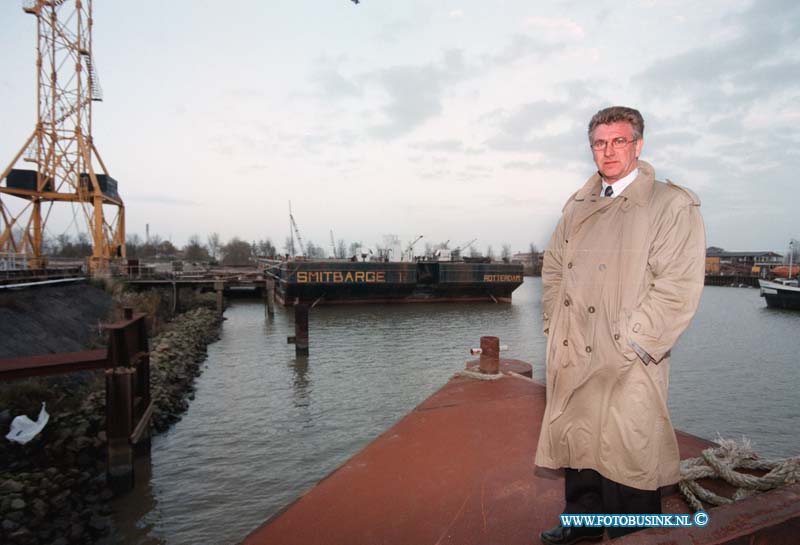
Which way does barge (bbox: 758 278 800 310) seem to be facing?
to the viewer's left

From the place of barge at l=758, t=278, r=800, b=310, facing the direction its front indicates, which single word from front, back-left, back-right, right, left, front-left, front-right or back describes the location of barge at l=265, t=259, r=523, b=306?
front-left

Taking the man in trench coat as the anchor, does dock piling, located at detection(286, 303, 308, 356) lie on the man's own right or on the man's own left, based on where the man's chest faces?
on the man's own right

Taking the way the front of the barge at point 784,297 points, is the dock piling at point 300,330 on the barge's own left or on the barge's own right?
on the barge's own left

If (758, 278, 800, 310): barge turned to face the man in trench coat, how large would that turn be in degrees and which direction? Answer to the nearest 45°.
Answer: approximately 90° to its left

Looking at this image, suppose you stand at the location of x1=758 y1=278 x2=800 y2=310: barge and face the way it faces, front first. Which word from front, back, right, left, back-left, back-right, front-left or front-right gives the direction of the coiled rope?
left
